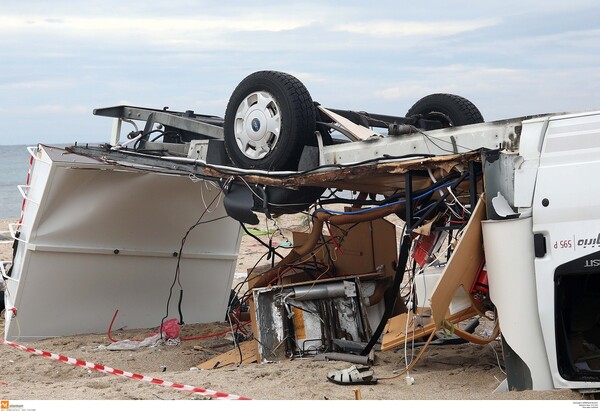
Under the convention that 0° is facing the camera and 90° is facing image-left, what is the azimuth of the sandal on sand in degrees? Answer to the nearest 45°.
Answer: approximately 90°

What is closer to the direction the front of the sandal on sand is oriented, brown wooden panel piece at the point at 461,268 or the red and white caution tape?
the red and white caution tape

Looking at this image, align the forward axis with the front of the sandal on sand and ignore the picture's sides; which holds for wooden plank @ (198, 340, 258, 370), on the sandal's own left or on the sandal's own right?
on the sandal's own right

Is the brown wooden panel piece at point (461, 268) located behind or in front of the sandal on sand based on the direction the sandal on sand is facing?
behind

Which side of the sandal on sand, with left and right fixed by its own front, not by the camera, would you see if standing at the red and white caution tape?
front
